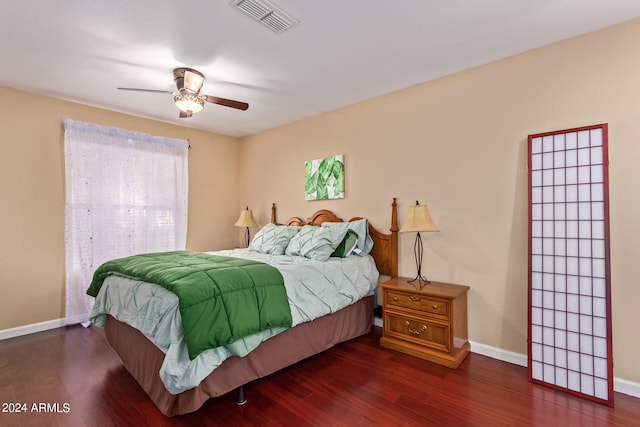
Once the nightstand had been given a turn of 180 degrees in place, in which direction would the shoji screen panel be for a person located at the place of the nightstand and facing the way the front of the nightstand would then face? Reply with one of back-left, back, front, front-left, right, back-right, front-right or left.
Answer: front-right

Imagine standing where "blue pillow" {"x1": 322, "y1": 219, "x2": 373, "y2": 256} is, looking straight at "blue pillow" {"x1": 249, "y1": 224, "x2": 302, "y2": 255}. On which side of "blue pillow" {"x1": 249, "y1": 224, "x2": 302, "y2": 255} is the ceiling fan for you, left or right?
left

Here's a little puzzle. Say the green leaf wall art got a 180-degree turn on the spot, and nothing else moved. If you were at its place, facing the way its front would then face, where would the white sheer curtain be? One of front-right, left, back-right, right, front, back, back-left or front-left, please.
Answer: back-left

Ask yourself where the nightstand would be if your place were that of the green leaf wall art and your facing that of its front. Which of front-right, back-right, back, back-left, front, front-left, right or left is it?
left

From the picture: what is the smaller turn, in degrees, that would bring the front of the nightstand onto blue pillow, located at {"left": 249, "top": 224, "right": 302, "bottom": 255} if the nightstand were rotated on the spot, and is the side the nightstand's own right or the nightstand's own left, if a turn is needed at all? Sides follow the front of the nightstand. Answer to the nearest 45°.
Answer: approximately 45° to the nightstand's own right

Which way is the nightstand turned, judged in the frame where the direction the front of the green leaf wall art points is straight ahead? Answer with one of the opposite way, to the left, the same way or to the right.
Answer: the same way

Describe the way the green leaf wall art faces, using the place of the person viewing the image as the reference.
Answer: facing the viewer and to the left of the viewer

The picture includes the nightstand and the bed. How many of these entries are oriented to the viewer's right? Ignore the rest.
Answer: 0

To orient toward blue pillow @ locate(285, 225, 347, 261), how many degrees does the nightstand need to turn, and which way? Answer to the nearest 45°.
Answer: approximately 45° to its right

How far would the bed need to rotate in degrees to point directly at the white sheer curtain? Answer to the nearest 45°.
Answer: approximately 90° to its right

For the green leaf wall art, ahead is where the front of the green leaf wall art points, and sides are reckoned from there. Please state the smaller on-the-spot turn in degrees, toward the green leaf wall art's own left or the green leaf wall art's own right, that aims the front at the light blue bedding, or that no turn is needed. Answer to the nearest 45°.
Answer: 0° — it already faces it

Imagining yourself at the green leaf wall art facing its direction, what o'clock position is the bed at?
The bed is roughly at 11 o'clock from the green leaf wall art.

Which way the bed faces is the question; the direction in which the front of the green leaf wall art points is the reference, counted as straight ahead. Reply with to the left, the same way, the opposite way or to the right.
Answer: the same way

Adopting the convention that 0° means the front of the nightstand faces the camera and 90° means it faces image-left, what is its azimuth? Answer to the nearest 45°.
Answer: approximately 45°

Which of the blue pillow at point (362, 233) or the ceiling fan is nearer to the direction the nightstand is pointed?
the ceiling fan

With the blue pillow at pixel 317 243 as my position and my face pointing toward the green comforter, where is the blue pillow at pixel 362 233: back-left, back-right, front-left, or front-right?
back-left

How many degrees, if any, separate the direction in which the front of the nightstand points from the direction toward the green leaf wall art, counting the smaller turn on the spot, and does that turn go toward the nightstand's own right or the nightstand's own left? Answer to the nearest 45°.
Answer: approximately 90° to the nightstand's own right
